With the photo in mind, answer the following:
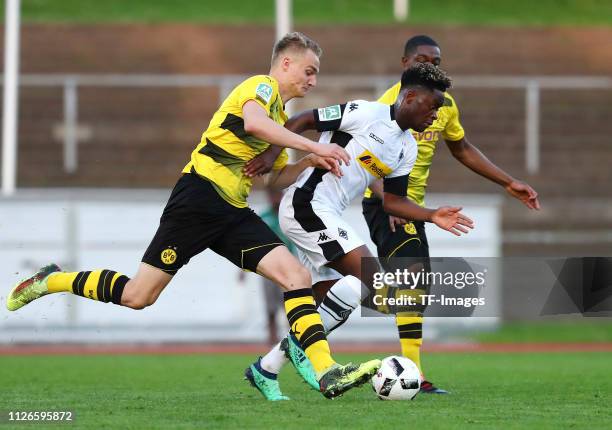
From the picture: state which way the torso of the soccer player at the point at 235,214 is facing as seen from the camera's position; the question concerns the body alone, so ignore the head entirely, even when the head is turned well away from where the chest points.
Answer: to the viewer's right

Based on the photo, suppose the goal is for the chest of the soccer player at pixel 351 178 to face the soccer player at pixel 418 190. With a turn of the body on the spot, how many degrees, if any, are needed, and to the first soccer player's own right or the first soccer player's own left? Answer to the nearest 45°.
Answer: approximately 90° to the first soccer player's own left

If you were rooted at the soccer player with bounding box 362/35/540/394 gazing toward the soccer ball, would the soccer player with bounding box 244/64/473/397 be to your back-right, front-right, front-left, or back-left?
front-right

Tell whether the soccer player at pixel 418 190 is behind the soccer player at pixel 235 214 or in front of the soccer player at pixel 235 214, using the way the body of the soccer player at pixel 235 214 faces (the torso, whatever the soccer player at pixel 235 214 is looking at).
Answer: in front

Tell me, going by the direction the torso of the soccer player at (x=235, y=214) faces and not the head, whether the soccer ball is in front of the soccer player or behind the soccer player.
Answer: in front

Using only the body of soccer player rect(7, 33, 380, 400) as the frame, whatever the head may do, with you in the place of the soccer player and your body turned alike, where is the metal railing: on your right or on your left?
on your left

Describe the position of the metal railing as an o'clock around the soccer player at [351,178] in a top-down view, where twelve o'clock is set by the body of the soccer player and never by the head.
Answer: The metal railing is roughly at 7 o'clock from the soccer player.

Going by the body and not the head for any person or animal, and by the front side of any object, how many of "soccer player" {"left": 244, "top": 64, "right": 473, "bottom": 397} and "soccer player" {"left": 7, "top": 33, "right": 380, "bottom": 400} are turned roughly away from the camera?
0

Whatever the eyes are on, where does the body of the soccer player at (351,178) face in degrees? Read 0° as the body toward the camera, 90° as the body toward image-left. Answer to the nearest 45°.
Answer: approximately 315°

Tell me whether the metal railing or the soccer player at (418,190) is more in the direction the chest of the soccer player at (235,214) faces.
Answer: the soccer player
